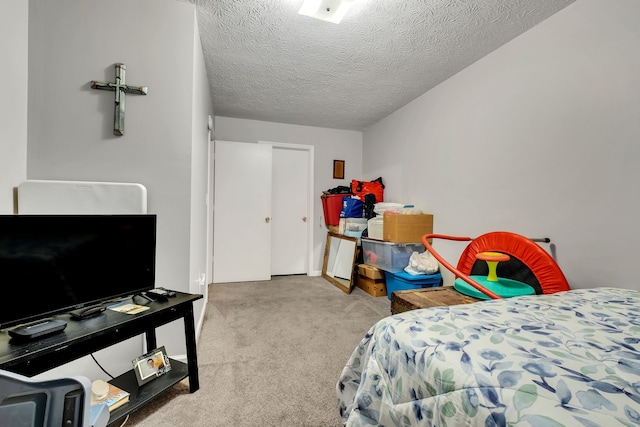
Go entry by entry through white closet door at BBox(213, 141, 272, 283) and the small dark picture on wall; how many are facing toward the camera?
2

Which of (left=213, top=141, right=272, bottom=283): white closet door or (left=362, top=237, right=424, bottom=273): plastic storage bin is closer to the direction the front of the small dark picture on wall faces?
the plastic storage bin

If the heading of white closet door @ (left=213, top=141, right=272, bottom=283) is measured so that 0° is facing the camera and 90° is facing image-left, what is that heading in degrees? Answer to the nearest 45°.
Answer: approximately 0°

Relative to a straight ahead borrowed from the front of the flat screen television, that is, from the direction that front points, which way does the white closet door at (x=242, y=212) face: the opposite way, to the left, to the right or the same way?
to the right

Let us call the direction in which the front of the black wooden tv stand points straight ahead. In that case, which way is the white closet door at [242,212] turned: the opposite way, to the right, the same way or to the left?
to the right

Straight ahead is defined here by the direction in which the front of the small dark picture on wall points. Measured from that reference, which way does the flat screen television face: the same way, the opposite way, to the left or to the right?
to the left

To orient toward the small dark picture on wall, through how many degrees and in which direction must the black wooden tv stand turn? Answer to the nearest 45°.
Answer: approximately 90° to its left

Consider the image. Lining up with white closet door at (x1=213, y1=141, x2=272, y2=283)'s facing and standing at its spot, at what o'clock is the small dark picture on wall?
The small dark picture on wall is roughly at 9 o'clock from the white closet door.

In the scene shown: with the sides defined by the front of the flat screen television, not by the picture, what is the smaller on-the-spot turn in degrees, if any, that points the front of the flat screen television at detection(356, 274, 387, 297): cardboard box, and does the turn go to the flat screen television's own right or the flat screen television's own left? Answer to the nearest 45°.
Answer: approximately 45° to the flat screen television's own left

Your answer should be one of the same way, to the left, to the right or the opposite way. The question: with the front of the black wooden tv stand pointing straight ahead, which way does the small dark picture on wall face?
to the right

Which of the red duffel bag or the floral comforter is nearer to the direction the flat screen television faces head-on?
the floral comforter

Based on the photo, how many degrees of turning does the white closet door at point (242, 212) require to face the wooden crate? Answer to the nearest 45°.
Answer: approximately 45° to its left

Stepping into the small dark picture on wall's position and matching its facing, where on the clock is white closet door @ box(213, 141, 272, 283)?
The white closet door is roughly at 2 o'clock from the small dark picture on wall.
